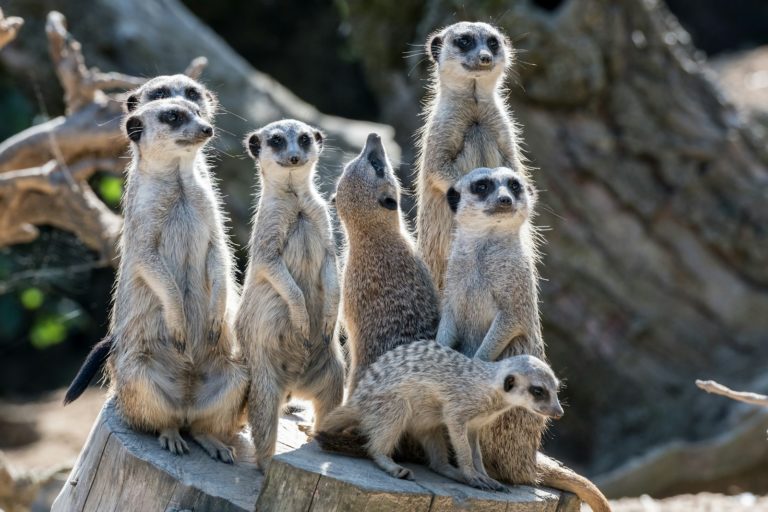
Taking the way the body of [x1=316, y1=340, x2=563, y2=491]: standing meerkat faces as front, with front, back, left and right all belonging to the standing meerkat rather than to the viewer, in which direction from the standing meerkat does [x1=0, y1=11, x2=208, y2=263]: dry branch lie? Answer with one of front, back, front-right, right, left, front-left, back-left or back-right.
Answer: back-left

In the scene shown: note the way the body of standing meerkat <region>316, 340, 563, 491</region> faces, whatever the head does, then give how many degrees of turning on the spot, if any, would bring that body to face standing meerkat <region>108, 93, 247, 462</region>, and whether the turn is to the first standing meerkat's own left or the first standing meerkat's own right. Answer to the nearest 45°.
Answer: approximately 180°

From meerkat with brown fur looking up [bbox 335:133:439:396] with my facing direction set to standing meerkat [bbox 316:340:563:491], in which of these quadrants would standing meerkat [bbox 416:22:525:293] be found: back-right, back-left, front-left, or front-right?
back-left

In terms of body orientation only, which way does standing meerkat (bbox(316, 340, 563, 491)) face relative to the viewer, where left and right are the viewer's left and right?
facing to the right of the viewer

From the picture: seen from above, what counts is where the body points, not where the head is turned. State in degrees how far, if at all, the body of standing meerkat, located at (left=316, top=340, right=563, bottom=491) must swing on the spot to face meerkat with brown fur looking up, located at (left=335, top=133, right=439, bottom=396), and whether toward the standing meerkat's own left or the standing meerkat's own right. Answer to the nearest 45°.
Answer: approximately 135° to the standing meerkat's own left

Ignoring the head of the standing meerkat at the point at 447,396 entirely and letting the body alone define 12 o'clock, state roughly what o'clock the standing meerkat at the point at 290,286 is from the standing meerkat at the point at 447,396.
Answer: the standing meerkat at the point at 290,286 is roughly at 7 o'clock from the standing meerkat at the point at 447,396.
